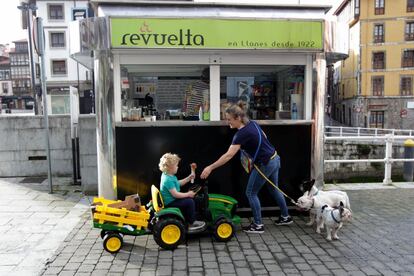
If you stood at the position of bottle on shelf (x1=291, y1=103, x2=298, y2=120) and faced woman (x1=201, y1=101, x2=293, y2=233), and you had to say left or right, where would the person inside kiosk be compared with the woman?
right

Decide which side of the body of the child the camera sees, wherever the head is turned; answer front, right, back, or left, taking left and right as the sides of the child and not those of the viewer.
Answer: right

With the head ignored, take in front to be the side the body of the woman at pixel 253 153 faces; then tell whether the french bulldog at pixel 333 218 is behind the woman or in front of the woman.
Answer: behind

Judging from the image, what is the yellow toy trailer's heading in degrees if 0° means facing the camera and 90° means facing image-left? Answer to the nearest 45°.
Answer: approximately 270°

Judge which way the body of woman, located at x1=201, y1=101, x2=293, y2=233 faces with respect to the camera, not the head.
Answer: to the viewer's left

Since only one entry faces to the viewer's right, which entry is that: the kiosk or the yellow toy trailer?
the yellow toy trailer

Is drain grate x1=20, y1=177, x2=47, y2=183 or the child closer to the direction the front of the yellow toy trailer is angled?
the child

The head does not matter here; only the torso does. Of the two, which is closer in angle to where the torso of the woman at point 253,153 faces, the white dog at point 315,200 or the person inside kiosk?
the person inside kiosk

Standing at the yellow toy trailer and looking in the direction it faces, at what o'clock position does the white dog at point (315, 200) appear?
The white dog is roughly at 12 o'clock from the yellow toy trailer.

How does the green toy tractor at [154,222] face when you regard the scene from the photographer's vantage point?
facing to the right of the viewer

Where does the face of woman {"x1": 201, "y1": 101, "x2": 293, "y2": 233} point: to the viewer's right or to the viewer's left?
to the viewer's left

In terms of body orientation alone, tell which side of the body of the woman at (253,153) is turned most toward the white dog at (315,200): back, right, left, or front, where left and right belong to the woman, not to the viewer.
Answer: back

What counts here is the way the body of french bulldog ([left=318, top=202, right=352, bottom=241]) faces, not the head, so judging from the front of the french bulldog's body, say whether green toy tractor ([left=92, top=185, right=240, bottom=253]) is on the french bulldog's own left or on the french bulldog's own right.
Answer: on the french bulldog's own right
